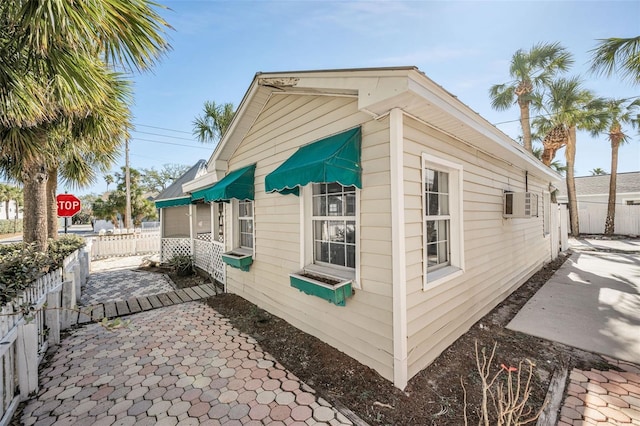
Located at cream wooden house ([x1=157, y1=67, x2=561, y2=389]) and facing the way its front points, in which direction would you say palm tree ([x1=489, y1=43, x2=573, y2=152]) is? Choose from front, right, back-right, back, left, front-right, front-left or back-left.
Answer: back

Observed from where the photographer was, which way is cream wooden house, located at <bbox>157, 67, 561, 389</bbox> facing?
facing the viewer and to the left of the viewer

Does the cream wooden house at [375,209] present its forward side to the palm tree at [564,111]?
no

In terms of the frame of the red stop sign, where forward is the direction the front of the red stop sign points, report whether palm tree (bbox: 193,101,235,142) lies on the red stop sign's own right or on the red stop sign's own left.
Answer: on the red stop sign's own left

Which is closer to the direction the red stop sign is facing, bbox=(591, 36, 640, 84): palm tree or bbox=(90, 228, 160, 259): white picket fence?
the palm tree

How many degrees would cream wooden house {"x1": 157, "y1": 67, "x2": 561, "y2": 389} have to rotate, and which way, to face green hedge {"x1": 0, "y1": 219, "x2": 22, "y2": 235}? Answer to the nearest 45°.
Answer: approximately 90° to its right

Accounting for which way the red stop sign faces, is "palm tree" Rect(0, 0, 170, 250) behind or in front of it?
in front

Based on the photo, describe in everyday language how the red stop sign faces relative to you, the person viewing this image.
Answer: facing the viewer

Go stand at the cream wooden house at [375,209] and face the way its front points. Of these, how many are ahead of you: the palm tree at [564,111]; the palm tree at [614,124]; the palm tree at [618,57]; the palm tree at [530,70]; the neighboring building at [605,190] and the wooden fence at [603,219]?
0

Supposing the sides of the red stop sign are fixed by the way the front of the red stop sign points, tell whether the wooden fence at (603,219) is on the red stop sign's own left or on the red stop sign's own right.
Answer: on the red stop sign's own left

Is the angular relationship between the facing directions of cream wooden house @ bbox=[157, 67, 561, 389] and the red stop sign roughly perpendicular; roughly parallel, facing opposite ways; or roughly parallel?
roughly perpendicular

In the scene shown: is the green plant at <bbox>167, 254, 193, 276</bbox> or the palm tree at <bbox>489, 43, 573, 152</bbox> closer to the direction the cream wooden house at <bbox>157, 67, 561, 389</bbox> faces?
the green plant

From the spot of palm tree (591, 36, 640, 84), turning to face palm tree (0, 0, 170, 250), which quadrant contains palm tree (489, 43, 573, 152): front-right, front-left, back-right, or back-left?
back-right

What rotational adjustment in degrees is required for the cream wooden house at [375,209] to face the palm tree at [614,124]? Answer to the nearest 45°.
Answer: approximately 180°

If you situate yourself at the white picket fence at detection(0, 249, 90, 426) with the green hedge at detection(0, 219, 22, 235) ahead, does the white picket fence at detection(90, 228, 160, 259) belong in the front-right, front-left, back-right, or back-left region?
front-right

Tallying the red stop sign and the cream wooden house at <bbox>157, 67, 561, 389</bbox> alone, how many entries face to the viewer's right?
0
